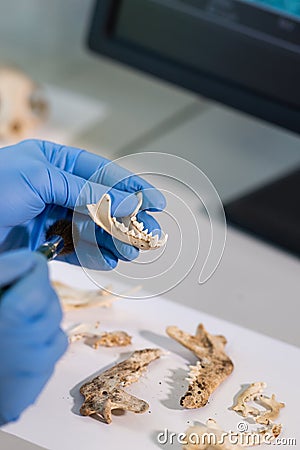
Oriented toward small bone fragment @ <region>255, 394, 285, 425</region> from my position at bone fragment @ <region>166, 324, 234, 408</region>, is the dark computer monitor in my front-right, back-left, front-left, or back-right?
back-left

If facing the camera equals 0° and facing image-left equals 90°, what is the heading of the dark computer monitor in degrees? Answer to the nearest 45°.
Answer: approximately 45°

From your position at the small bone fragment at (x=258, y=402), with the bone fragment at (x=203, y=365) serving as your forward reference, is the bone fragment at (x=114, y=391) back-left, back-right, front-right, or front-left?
front-left

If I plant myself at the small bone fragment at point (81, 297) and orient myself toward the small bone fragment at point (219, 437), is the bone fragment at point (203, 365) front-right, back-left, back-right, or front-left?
front-left

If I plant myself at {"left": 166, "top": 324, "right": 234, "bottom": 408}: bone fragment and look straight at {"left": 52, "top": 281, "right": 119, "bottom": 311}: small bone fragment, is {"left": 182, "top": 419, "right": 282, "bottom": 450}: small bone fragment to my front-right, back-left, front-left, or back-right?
back-left
